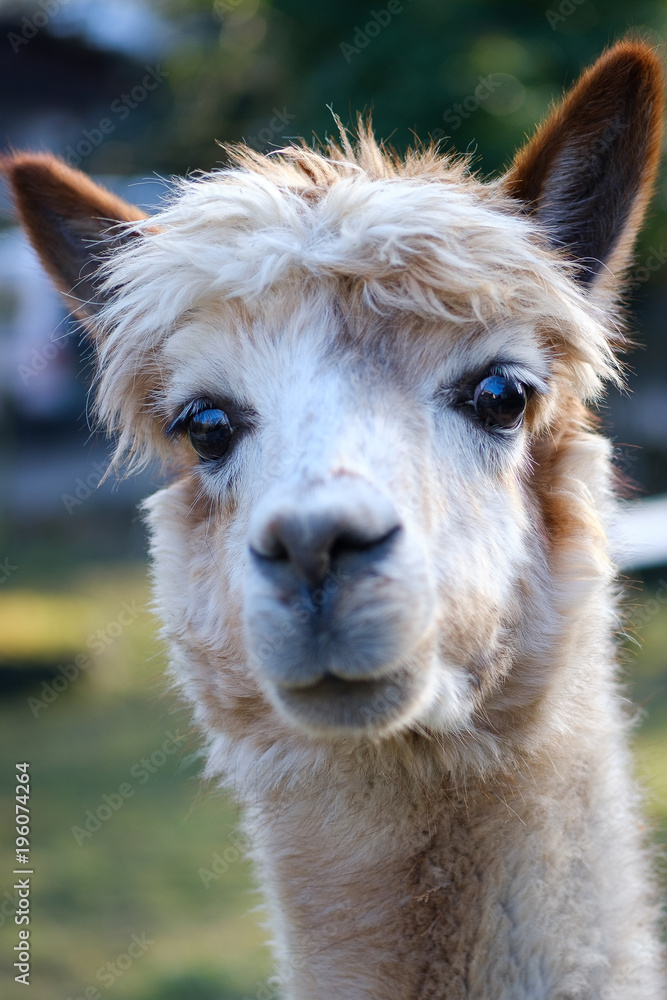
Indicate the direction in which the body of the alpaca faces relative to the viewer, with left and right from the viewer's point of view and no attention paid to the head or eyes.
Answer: facing the viewer
